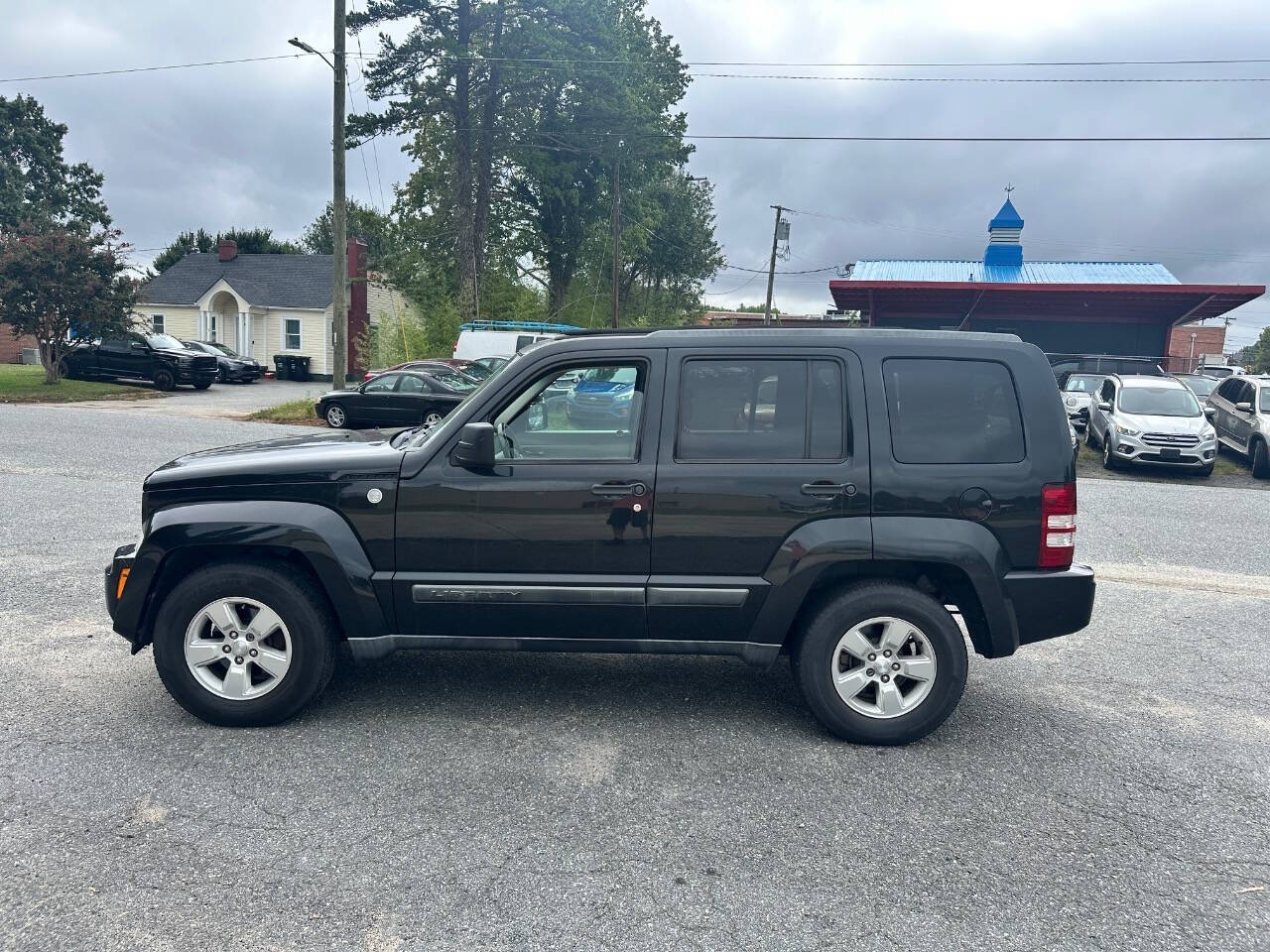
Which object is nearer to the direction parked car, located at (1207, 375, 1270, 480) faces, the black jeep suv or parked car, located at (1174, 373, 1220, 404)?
the black jeep suv

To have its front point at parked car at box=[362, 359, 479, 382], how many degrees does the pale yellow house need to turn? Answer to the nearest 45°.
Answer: approximately 45° to its left

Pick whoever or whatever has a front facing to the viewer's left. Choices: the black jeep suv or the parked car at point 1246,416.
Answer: the black jeep suv

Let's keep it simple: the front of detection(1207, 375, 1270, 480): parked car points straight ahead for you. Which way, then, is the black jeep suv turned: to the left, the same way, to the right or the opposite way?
to the right

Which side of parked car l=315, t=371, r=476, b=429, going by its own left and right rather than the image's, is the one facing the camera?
left

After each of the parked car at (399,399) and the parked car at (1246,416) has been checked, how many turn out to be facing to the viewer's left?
1

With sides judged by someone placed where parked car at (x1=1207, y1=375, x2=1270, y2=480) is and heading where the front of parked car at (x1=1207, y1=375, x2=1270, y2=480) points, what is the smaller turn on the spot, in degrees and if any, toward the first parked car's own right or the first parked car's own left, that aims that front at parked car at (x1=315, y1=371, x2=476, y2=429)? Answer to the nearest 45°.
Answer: approximately 90° to the first parked car's own right

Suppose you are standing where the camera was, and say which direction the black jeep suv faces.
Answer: facing to the left of the viewer

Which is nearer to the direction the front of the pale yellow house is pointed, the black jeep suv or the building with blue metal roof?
the black jeep suv
